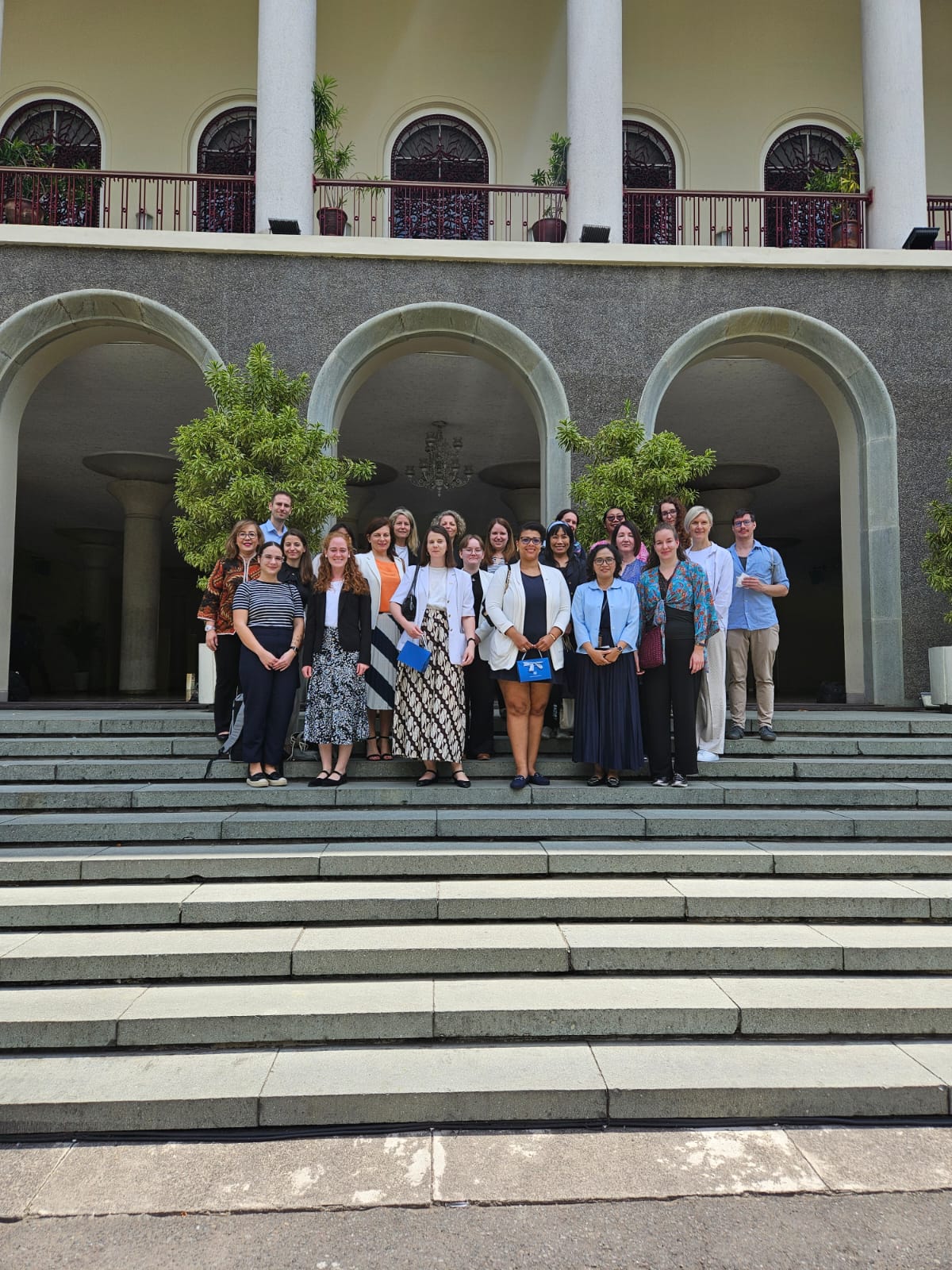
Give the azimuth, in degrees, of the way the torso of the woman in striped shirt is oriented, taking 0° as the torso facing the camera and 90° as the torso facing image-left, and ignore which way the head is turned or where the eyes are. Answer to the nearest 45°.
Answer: approximately 0°

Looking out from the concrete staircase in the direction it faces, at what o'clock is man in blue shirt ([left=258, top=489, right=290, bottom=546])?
The man in blue shirt is roughly at 5 o'clock from the concrete staircase.

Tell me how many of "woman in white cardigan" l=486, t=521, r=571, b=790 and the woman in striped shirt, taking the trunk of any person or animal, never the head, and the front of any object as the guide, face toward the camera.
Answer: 2

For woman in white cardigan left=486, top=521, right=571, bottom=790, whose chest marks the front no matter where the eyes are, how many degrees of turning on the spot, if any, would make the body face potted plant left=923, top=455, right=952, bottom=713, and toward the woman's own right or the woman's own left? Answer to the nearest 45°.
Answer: approximately 135° to the woman's own left

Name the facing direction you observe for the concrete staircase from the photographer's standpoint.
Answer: facing the viewer

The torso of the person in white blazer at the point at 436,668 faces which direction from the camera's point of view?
toward the camera

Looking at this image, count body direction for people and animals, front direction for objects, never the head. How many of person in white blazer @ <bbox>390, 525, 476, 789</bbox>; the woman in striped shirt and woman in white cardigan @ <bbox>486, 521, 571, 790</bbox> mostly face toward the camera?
3

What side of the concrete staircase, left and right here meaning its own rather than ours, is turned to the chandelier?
back

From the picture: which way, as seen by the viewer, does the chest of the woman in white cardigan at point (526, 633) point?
toward the camera
